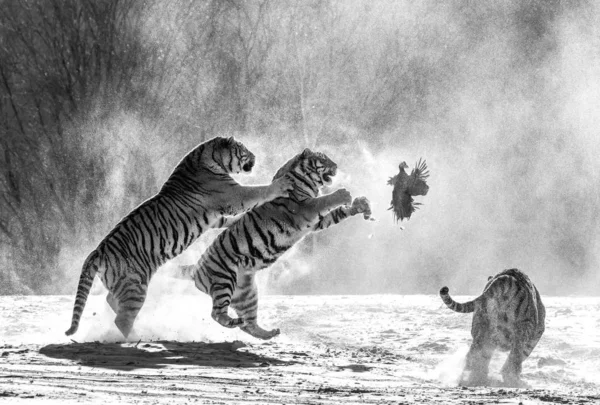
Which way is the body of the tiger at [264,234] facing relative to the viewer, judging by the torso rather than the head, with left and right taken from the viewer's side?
facing to the right of the viewer

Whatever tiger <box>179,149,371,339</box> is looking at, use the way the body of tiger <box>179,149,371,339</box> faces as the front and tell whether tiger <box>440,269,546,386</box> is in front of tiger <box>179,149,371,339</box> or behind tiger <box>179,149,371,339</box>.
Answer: in front
